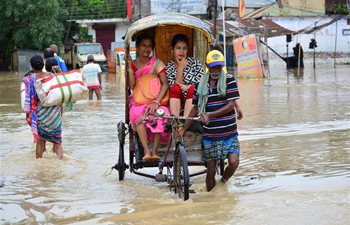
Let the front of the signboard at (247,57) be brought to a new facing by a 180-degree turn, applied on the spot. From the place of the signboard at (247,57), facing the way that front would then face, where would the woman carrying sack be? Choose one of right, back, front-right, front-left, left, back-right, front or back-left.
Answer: back

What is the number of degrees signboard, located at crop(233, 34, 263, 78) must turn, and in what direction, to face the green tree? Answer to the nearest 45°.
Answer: approximately 135° to its right

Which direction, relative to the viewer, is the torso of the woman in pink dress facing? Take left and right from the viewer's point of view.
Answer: facing the viewer

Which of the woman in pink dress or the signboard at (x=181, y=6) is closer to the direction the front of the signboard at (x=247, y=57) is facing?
the woman in pink dress

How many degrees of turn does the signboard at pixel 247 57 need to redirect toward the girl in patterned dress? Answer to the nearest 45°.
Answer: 0° — it already faces them

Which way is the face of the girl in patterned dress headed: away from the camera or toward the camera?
toward the camera

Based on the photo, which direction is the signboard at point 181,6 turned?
toward the camera

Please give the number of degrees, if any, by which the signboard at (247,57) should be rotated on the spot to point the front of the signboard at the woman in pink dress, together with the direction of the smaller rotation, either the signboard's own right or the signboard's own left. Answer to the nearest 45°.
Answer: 0° — it already faces them

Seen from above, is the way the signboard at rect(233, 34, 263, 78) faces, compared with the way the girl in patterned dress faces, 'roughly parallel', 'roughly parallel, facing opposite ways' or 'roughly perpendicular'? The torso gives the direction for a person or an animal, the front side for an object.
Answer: roughly parallel

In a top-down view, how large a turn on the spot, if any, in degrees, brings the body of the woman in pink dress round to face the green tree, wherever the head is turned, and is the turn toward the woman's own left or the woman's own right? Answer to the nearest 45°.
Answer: approximately 180°

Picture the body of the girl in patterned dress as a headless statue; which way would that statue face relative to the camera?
toward the camera

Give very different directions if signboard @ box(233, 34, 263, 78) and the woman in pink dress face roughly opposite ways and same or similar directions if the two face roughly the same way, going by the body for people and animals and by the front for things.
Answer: same or similar directions

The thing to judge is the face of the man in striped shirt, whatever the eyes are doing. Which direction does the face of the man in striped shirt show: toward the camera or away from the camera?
toward the camera

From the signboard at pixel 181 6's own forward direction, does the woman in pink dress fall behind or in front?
in front

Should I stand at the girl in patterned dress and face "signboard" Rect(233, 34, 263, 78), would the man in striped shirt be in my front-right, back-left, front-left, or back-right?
back-right

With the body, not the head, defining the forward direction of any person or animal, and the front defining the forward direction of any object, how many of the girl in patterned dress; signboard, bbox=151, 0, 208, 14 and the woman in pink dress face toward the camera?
3

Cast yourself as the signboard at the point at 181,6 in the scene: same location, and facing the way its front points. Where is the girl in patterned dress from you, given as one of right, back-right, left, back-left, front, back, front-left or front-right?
front

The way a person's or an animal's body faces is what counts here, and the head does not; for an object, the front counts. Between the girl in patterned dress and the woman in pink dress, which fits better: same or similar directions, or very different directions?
same or similar directions

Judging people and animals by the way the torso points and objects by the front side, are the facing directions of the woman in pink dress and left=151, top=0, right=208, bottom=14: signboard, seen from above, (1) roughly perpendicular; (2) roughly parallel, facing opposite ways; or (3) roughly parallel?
roughly parallel
